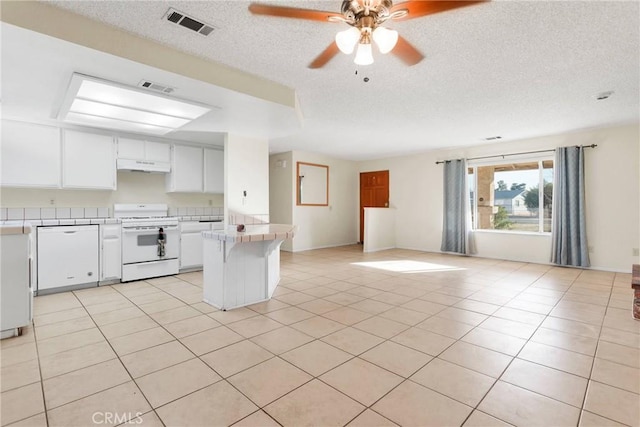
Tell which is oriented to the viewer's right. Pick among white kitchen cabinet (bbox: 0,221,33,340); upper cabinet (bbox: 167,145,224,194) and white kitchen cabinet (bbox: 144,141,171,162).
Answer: white kitchen cabinet (bbox: 0,221,33,340)

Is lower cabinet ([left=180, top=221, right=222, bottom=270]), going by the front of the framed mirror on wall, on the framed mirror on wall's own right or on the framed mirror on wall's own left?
on the framed mirror on wall's own right

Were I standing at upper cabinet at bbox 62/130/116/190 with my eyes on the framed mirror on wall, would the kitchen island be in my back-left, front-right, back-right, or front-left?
front-right

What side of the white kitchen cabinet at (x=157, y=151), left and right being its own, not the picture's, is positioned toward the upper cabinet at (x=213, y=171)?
left

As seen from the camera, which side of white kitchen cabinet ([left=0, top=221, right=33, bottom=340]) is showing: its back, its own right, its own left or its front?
right

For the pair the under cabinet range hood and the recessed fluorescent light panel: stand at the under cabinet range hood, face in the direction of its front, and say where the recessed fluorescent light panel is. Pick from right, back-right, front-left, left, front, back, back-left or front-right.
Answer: front

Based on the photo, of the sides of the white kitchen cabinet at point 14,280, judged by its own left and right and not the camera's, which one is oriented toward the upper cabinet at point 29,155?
left

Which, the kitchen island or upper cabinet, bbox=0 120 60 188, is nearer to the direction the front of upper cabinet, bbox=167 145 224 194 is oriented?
the kitchen island

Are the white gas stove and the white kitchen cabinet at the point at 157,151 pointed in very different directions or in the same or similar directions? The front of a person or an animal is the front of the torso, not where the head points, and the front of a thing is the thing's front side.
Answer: same or similar directions

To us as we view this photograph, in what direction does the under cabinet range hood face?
facing the viewer

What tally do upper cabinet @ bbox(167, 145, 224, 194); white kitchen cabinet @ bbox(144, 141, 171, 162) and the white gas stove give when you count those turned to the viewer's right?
0

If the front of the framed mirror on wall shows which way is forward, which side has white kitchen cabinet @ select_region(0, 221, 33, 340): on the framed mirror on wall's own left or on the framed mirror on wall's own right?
on the framed mirror on wall's own right

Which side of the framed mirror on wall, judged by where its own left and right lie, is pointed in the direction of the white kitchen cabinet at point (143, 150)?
right

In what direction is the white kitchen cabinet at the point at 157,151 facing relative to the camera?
toward the camera

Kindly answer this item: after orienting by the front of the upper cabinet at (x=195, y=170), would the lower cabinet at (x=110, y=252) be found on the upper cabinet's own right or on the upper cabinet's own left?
on the upper cabinet's own right

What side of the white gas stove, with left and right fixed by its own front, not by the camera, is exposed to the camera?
front

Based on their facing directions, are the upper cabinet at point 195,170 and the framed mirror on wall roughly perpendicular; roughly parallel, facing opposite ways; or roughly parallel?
roughly parallel

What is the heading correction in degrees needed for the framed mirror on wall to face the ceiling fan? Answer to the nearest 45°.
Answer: approximately 45° to its right

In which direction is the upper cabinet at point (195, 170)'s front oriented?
toward the camera
